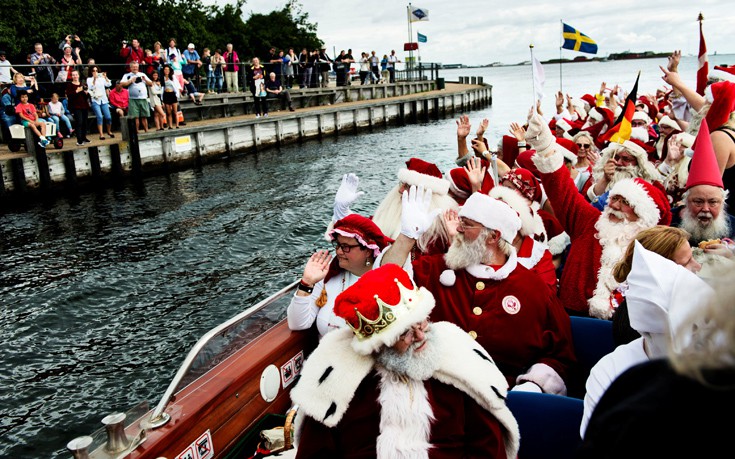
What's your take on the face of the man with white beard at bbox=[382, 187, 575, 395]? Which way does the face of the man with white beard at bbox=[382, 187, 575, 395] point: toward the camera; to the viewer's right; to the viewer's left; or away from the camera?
to the viewer's left

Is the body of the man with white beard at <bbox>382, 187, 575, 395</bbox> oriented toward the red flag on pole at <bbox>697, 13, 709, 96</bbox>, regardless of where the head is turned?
no

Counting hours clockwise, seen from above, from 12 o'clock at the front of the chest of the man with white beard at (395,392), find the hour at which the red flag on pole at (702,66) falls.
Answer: The red flag on pole is roughly at 7 o'clock from the man with white beard.

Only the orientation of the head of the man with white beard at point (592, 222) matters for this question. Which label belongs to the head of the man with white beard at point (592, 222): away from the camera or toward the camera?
toward the camera

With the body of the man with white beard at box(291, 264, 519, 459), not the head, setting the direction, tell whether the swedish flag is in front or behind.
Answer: behind

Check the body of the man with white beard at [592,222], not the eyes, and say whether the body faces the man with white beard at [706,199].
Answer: no

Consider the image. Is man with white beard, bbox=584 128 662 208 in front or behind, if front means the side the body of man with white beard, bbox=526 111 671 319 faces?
behind

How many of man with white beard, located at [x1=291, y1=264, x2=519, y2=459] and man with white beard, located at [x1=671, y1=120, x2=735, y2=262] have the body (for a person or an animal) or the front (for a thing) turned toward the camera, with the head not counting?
2

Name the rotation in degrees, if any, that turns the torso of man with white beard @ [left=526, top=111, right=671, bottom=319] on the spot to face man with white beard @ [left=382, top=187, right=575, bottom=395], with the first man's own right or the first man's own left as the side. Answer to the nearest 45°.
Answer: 0° — they already face them

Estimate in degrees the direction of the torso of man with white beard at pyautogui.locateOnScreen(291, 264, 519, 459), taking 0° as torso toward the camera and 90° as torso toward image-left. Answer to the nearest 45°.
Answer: approximately 0°

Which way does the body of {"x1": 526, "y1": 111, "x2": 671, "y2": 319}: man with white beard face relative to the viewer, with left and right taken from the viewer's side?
facing the viewer and to the left of the viewer

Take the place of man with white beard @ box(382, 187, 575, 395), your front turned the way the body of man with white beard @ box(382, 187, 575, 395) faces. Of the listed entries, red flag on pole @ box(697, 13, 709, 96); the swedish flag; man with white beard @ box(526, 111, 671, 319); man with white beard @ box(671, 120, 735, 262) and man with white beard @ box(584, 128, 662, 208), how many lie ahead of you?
0

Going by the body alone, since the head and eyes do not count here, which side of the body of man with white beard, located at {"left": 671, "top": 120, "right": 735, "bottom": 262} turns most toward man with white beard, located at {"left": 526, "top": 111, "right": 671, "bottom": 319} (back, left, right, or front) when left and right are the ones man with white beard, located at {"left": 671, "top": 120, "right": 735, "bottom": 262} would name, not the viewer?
right

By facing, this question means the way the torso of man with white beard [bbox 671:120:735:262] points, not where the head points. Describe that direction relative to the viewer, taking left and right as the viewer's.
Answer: facing the viewer

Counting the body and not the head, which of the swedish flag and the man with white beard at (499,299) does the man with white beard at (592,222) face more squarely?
the man with white beard

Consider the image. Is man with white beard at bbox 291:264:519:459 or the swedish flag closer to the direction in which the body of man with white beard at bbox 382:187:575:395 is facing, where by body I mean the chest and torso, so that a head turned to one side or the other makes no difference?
the man with white beard

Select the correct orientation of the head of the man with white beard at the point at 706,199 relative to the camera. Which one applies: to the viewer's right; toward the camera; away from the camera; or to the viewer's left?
toward the camera
